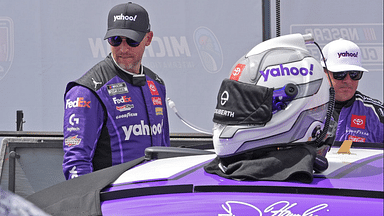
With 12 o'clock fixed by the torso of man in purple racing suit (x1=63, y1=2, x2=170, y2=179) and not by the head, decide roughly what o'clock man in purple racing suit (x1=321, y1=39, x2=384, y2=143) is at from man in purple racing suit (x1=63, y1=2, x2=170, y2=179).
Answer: man in purple racing suit (x1=321, y1=39, x2=384, y2=143) is roughly at 10 o'clock from man in purple racing suit (x1=63, y1=2, x2=170, y2=179).

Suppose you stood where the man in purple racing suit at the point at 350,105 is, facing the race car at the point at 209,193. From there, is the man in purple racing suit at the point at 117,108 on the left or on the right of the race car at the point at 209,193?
right

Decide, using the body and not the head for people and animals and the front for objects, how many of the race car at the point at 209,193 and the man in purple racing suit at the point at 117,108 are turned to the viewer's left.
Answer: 1

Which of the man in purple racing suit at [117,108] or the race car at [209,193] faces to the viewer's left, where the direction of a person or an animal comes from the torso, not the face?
the race car

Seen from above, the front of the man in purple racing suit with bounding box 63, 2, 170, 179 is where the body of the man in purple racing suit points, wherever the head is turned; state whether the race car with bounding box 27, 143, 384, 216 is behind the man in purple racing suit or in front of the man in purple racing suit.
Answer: in front

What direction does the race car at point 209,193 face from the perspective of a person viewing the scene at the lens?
facing to the left of the viewer

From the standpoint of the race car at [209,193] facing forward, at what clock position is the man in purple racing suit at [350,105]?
The man in purple racing suit is roughly at 4 o'clock from the race car.

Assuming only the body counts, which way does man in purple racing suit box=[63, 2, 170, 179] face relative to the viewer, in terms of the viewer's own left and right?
facing the viewer and to the right of the viewer

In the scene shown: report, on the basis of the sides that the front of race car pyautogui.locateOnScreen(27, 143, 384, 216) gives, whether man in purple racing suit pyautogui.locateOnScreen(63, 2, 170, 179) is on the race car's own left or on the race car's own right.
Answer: on the race car's own right

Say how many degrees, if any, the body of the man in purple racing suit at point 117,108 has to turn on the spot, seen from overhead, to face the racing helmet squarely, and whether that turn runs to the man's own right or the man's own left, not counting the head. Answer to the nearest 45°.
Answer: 0° — they already face it
